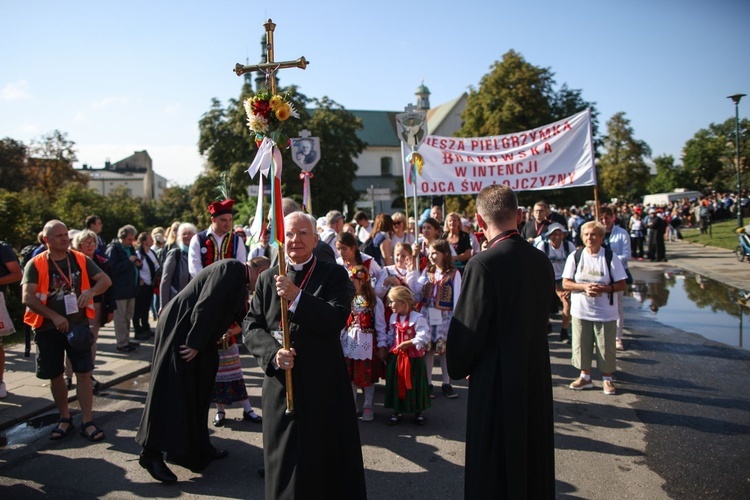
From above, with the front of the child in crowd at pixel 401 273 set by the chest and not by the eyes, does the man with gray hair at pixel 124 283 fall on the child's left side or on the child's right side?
on the child's right side

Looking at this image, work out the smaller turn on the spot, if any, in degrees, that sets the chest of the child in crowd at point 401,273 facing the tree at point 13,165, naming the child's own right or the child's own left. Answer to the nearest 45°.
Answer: approximately 135° to the child's own right

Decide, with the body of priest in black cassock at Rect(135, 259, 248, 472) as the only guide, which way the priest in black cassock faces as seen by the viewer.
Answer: to the viewer's right

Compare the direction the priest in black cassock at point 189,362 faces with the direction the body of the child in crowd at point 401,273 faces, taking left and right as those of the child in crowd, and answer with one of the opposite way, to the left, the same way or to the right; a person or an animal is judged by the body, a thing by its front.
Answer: to the left

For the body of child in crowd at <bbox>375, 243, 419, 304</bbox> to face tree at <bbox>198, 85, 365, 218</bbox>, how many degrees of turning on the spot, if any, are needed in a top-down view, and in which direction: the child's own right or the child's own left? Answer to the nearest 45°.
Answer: approximately 180°

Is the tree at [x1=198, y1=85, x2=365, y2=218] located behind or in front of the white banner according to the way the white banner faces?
behind

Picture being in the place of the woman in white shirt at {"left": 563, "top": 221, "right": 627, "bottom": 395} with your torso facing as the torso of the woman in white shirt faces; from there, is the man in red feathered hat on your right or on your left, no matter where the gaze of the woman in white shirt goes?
on your right
